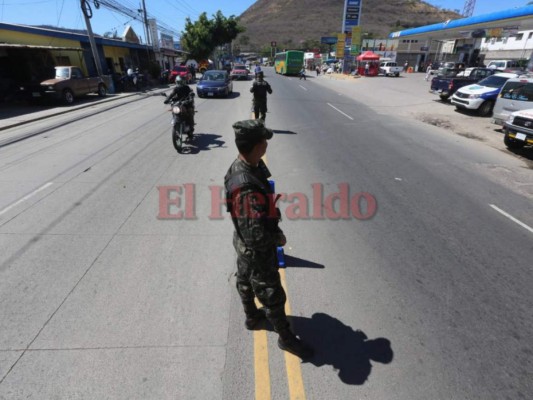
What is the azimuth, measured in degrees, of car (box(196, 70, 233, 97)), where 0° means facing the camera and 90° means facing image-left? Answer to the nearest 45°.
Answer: approximately 0°

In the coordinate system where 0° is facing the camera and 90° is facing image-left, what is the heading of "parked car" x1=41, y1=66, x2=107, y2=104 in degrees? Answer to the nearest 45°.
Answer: approximately 45°

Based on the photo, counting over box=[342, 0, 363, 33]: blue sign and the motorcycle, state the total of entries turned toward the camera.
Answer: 2

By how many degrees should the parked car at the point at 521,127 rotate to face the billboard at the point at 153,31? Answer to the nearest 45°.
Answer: approximately 45° to its right

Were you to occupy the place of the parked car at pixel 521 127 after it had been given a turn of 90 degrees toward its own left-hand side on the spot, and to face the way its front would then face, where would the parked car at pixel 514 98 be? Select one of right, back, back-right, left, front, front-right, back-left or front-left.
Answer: back-left

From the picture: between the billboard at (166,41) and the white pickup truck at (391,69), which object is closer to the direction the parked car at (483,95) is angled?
the billboard

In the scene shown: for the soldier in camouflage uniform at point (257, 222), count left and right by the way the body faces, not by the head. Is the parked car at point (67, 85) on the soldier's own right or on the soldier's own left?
on the soldier's own left

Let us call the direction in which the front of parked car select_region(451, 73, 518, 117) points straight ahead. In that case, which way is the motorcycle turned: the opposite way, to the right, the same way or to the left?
to the left

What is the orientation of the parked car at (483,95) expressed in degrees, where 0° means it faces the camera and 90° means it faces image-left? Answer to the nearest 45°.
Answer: approximately 45°

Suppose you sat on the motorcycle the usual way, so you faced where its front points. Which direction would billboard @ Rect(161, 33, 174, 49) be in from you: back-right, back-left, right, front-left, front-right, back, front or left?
back
